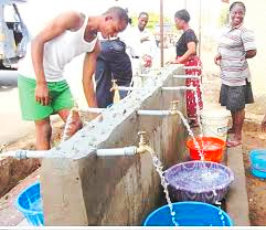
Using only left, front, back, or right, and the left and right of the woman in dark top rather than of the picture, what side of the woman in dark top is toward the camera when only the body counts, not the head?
left

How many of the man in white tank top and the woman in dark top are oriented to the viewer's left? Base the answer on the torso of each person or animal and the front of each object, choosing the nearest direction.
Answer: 1

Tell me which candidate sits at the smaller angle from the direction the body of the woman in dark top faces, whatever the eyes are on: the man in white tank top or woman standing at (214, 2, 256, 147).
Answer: the man in white tank top

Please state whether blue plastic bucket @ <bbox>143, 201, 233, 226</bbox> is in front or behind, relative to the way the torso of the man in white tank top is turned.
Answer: in front

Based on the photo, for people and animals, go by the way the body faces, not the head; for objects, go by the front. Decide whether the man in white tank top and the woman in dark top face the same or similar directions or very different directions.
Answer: very different directions

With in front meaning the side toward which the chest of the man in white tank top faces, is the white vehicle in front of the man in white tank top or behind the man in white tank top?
behind

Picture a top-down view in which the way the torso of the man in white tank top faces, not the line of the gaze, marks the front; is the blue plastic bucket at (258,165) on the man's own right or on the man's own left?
on the man's own left

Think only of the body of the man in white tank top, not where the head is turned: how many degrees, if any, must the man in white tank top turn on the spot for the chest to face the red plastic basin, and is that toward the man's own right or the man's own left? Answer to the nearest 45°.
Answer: approximately 45° to the man's own left

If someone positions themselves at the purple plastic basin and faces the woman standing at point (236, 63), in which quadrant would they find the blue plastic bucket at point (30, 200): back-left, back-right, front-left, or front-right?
back-left

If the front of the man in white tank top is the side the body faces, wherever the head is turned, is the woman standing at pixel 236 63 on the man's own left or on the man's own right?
on the man's own left

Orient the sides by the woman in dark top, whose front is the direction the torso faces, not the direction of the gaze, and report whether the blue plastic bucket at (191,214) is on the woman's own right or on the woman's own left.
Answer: on the woman's own left
